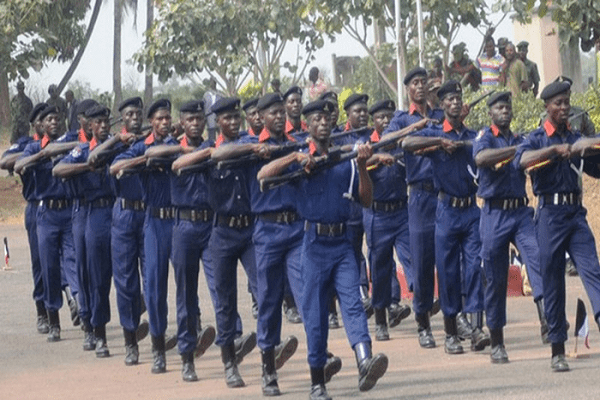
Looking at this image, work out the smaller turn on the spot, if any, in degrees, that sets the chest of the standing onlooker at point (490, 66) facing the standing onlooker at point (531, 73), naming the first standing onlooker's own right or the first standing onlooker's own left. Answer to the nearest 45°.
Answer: approximately 90° to the first standing onlooker's own left

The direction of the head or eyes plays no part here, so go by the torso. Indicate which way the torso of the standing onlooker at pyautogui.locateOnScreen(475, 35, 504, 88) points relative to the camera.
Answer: toward the camera

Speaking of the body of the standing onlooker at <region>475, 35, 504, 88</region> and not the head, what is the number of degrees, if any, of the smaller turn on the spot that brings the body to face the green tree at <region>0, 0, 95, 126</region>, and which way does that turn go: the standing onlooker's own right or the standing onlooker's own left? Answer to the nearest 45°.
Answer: approximately 135° to the standing onlooker's own right

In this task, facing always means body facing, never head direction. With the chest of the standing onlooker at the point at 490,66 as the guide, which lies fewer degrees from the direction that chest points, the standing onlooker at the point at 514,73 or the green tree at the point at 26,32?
the standing onlooker
